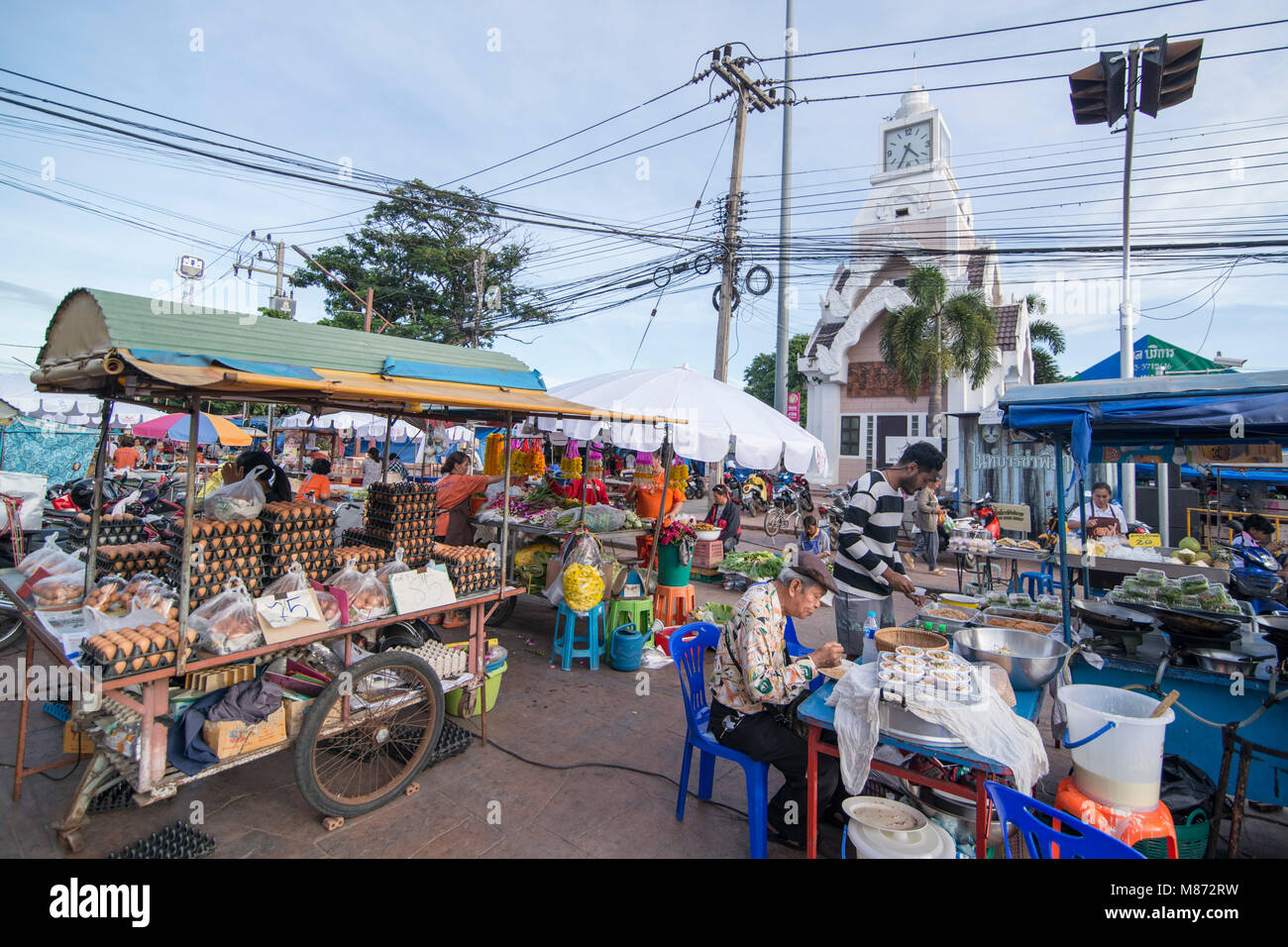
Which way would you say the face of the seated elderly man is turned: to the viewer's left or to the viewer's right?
to the viewer's right

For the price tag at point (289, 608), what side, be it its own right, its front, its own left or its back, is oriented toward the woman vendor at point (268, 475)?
back

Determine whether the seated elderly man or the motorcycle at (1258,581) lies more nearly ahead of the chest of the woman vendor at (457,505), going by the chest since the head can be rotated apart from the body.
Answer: the motorcycle

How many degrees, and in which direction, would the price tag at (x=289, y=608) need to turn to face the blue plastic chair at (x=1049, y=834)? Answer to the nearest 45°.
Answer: approximately 45° to its left

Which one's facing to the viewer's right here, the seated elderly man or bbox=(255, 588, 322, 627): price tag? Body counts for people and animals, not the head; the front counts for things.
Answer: the seated elderly man

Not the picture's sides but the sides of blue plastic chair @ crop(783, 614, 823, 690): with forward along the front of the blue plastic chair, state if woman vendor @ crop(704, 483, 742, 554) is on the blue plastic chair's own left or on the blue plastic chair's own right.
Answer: on the blue plastic chair's own left

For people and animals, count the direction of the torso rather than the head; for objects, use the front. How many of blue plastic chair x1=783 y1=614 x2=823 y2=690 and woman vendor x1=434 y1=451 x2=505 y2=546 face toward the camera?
0

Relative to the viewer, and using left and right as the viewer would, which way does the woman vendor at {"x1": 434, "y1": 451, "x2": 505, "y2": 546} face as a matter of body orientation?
facing to the right of the viewer

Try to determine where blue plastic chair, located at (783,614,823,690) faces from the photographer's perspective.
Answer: facing to the right of the viewer

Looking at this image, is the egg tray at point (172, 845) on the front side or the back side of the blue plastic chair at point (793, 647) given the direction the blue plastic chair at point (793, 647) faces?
on the back side

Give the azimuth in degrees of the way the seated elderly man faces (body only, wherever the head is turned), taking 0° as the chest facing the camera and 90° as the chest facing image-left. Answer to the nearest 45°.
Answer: approximately 270°
